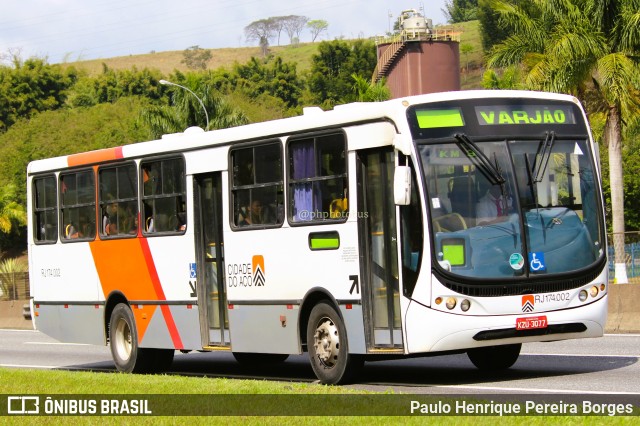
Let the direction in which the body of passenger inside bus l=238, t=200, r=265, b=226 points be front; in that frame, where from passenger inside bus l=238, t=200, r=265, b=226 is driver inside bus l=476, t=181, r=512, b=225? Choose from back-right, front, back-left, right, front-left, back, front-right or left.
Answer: front

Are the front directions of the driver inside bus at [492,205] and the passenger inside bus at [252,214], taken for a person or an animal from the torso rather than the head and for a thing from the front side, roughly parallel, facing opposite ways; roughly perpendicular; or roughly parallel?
roughly parallel

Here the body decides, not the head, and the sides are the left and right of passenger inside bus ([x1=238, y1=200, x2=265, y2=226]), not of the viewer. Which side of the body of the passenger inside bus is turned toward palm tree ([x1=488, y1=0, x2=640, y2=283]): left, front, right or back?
left

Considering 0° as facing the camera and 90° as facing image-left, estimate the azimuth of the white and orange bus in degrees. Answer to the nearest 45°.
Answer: approximately 315°

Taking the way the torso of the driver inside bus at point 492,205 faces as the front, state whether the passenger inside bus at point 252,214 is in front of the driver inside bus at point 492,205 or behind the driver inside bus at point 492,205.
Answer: behind

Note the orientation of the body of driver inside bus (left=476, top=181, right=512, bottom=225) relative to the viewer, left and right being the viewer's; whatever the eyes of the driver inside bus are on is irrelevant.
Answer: facing the viewer and to the right of the viewer

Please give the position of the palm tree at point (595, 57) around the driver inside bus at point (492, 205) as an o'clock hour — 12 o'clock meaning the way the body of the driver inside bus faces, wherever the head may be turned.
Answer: The palm tree is roughly at 8 o'clock from the driver inside bus.

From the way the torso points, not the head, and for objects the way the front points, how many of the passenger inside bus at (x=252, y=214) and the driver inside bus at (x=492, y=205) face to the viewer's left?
0
